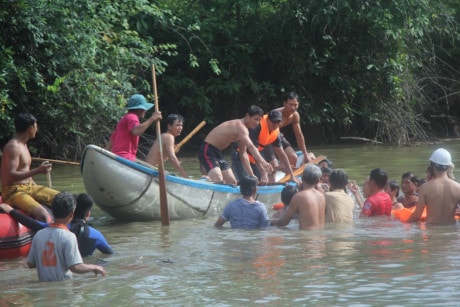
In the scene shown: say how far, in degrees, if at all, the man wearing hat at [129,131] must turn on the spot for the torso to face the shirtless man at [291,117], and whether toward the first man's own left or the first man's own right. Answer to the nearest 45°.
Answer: approximately 45° to the first man's own left

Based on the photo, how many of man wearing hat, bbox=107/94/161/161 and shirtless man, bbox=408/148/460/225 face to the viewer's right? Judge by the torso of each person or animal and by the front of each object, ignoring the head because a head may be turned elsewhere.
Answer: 1

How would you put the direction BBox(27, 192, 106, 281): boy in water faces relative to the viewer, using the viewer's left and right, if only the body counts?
facing away from the viewer and to the right of the viewer

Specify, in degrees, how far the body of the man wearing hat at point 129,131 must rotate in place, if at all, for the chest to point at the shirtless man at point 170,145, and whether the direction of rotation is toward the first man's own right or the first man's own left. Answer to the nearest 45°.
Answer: approximately 45° to the first man's own left

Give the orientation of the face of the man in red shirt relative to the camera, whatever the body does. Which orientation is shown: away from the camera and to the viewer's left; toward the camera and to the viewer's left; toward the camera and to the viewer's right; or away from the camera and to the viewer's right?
away from the camera and to the viewer's left

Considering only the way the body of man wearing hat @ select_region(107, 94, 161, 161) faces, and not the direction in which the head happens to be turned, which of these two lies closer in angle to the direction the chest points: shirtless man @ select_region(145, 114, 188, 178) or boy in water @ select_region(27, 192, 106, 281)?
the shirtless man

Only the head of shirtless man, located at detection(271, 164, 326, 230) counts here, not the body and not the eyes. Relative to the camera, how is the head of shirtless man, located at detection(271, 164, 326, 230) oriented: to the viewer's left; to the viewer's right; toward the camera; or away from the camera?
away from the camera

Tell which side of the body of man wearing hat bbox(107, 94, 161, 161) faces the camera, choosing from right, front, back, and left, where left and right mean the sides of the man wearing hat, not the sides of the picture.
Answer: right
